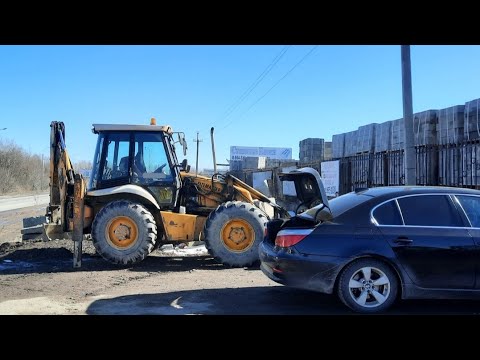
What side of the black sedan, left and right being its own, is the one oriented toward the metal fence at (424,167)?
left

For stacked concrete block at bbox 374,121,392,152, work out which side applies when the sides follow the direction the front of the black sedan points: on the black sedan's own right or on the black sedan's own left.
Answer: on the black sedan's own left

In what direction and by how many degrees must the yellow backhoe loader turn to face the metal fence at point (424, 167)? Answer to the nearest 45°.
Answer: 0° — it already faces it

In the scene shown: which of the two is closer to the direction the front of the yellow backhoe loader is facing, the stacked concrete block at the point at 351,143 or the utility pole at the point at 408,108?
the utility pole

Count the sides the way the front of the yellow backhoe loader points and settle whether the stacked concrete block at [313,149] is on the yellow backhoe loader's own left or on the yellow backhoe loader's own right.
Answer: on the yellow backhoe loader's own left

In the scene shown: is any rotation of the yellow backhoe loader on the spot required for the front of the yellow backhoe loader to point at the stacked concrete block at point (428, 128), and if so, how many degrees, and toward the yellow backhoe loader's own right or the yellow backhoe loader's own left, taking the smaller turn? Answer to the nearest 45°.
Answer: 0° — it already faces it

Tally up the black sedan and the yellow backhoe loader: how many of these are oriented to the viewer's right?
2

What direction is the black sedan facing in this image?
to the viewer's right

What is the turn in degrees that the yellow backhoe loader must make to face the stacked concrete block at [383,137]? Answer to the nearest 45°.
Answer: approximately 45° to its left

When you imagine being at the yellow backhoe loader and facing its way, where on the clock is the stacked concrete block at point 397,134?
The stacked concrete block is roughly at 11 o'clock from the yellow backhoe loader.

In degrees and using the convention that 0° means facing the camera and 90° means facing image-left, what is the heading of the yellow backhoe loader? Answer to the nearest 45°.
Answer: approximately 270°
